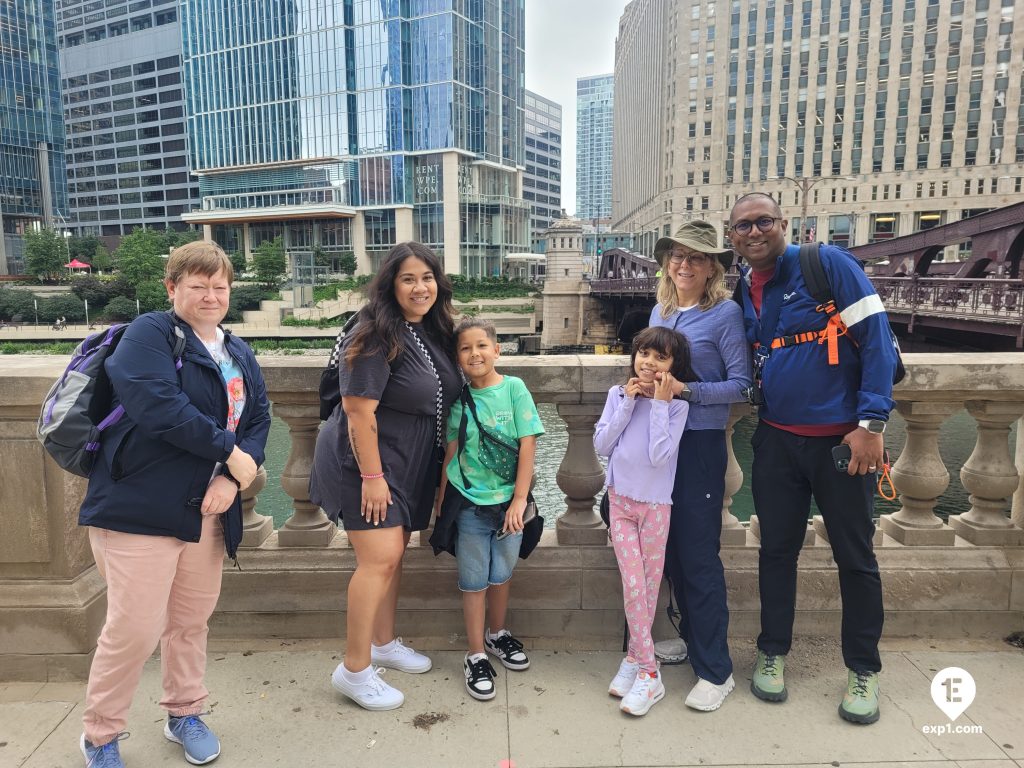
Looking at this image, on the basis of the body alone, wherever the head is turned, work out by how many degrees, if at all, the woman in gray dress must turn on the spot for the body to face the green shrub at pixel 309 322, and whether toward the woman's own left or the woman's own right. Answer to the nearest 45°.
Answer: approximately 135° to the woman's own left

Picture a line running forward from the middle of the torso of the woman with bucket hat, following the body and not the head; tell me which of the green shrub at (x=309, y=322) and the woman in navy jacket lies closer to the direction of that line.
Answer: the woman in navy jacket

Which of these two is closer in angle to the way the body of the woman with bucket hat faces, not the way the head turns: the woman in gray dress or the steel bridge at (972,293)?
the woman in gray dress

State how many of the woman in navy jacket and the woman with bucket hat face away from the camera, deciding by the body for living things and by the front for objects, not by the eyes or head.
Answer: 0

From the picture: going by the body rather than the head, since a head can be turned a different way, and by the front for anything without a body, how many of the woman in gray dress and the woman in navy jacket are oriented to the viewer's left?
0

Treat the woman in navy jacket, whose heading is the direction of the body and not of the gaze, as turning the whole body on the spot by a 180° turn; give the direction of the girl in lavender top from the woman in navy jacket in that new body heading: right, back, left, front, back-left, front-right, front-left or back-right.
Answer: back-right

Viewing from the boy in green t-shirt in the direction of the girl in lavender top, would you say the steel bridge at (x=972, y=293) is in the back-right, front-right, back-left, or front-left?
front-left

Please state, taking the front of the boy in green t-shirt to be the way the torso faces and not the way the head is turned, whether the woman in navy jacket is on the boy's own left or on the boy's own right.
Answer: on the boy's own right

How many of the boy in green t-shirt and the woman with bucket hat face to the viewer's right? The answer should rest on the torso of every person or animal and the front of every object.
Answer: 0

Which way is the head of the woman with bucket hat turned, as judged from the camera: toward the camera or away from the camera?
toward the camera

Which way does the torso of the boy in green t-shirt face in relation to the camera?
toward the camera

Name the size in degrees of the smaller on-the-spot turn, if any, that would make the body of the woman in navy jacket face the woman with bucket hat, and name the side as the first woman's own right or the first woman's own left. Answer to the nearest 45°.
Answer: approximately 45° to the first woman's own left

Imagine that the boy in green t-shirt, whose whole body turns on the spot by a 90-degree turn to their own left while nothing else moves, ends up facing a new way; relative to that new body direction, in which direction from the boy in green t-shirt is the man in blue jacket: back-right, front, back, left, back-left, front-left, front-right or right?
front
